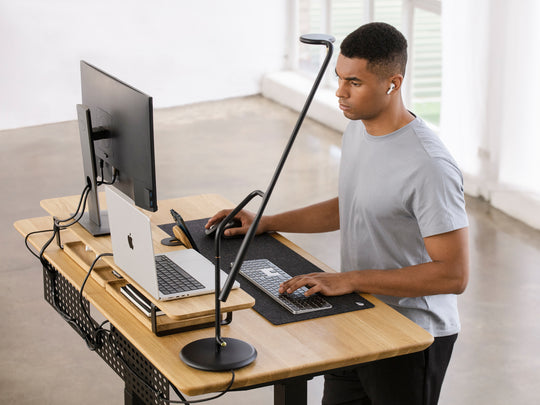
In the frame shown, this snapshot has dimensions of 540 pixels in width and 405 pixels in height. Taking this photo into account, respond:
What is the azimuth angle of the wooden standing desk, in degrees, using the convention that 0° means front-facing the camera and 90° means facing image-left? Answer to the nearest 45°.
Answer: approximately 225°

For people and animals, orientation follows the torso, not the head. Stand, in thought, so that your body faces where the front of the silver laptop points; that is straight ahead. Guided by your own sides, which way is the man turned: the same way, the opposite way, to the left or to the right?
the opposite way

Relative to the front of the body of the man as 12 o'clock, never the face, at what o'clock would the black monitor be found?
The black monitor is roughly at 2 o'clock from the man.

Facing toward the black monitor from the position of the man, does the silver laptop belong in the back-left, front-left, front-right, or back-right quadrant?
front-left

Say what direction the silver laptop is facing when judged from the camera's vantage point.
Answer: facing away from the viewer and to the right of the viewer

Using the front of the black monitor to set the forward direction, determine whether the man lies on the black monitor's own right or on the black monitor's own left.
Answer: on the black monitor's own right

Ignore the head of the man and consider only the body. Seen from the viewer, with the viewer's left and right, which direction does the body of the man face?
facing the viewer and to the left of the viewer

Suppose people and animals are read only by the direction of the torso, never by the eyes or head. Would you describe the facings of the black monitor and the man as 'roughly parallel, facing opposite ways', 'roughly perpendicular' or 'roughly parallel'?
roughly parallel, facing opposite ways

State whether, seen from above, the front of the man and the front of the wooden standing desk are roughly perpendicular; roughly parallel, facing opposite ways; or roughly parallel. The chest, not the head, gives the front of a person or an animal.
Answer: roughly parallel, facing opposite ways

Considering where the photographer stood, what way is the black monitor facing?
facing away from the viewer and to the right of the viewer

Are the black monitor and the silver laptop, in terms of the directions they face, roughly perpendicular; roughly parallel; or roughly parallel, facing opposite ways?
roughly parallel

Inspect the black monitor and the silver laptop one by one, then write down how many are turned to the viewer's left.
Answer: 0

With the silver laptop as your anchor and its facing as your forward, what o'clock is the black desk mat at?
The black desk mat is roughly at 12 o'clock from the silver laptop.

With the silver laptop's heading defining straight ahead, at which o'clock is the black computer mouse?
The black computer mouse is roughly at 11 o'clock from the silver laptop.
